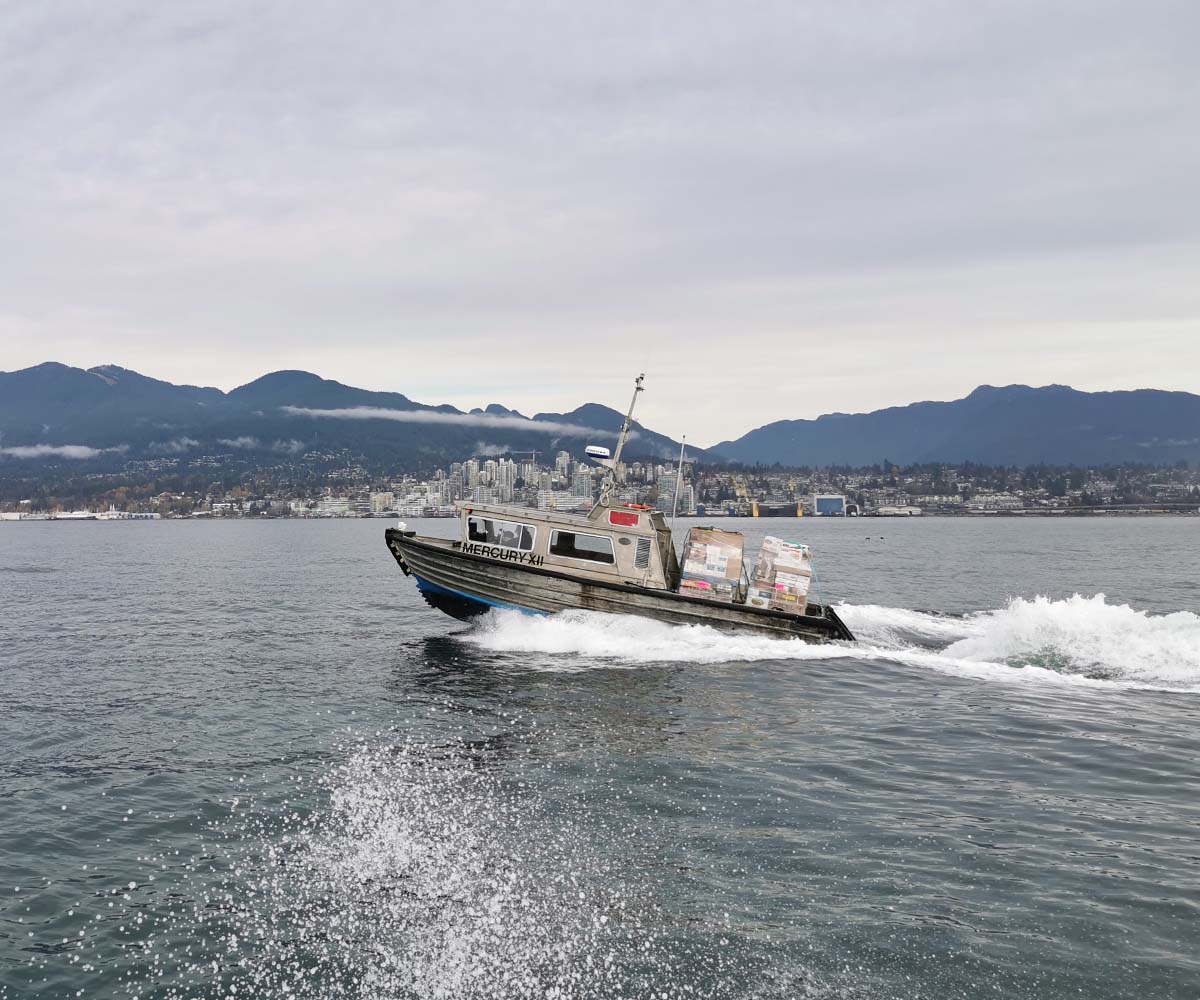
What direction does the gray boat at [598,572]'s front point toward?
to the viewer's left
